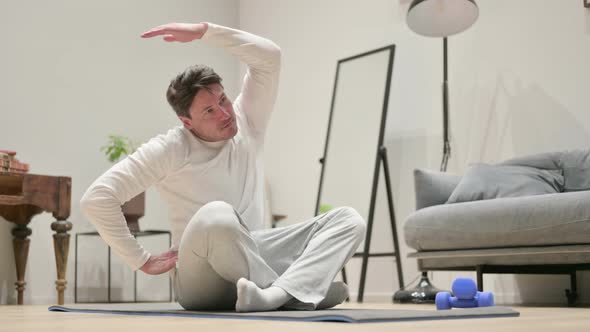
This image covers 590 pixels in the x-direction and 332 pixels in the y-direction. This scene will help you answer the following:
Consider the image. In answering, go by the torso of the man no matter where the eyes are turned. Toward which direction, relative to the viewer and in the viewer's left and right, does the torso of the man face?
facing the viewer and to the right of the viewer

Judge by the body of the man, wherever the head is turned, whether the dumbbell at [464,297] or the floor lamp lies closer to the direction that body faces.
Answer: the dumbbell

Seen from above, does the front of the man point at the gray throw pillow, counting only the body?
no

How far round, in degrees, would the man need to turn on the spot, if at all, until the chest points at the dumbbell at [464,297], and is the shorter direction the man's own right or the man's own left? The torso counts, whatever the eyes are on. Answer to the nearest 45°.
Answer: approximately 45° to the man's own left

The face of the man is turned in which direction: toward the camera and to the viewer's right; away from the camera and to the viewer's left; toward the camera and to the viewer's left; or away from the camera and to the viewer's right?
toward the camera and to the viewer's right

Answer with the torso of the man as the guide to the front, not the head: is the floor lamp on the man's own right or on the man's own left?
on the man's own left

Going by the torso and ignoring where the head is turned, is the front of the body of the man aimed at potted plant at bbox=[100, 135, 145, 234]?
no

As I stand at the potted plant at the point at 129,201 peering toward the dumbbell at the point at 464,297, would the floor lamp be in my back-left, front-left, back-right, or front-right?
front-left

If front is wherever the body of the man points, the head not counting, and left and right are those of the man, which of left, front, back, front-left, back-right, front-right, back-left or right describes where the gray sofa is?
left
